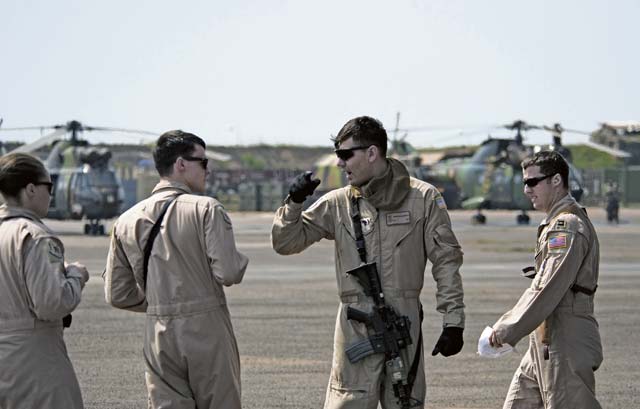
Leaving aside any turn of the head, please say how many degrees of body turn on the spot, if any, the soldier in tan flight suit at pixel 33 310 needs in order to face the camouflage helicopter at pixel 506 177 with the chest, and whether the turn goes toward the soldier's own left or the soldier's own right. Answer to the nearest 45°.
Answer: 0° — they already face it

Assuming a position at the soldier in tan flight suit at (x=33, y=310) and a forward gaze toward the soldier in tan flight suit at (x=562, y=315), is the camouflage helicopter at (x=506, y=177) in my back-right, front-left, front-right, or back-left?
front-left

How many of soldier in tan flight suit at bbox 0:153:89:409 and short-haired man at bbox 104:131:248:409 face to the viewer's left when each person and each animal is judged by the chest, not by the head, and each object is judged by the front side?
0

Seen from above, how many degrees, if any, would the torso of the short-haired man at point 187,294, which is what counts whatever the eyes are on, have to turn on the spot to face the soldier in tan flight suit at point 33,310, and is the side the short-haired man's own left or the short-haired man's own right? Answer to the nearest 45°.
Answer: approximately 135° to the short-haired man's own left

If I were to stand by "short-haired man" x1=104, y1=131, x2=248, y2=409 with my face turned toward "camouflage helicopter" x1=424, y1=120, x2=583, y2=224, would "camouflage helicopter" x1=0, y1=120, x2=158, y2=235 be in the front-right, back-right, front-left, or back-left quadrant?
front-left

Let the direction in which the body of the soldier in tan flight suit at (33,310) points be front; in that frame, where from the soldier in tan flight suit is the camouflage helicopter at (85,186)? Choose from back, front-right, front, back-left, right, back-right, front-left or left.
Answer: front-left

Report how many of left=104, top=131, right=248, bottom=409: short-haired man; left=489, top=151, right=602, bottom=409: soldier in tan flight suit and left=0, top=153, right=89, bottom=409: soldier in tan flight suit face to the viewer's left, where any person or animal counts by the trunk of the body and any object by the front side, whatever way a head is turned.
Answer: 1

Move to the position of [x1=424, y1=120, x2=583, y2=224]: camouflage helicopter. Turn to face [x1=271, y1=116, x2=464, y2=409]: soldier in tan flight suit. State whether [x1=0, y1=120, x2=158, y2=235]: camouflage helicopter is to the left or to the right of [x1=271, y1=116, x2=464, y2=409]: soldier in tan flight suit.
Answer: right

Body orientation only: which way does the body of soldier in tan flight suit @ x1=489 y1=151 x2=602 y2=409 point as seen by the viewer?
to the viewer's left

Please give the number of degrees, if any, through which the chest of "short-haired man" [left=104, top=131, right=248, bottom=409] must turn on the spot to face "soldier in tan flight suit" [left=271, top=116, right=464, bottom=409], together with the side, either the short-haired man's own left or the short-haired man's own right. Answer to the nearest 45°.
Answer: approximately 45° to the short-haired man's own right

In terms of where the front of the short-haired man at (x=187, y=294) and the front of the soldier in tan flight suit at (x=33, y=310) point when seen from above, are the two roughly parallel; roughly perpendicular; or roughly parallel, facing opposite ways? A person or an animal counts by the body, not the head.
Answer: roughly parallel

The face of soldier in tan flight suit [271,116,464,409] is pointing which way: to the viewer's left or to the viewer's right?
to the viewer's left

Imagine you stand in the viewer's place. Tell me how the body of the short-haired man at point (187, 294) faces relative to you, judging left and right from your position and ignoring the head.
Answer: facing away from the viewer and to the right of the viewer

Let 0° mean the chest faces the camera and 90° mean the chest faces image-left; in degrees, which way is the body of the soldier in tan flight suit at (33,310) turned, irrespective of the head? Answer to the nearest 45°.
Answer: approximately 225°

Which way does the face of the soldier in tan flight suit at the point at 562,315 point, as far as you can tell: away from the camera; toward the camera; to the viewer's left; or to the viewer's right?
to the viewer's left
